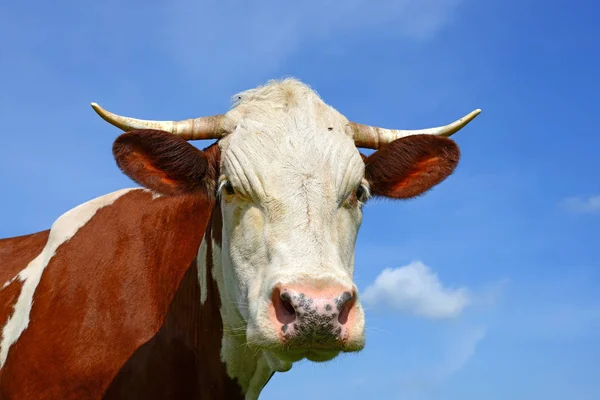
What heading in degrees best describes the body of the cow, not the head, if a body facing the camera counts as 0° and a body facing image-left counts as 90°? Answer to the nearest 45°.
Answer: approximately 315°
